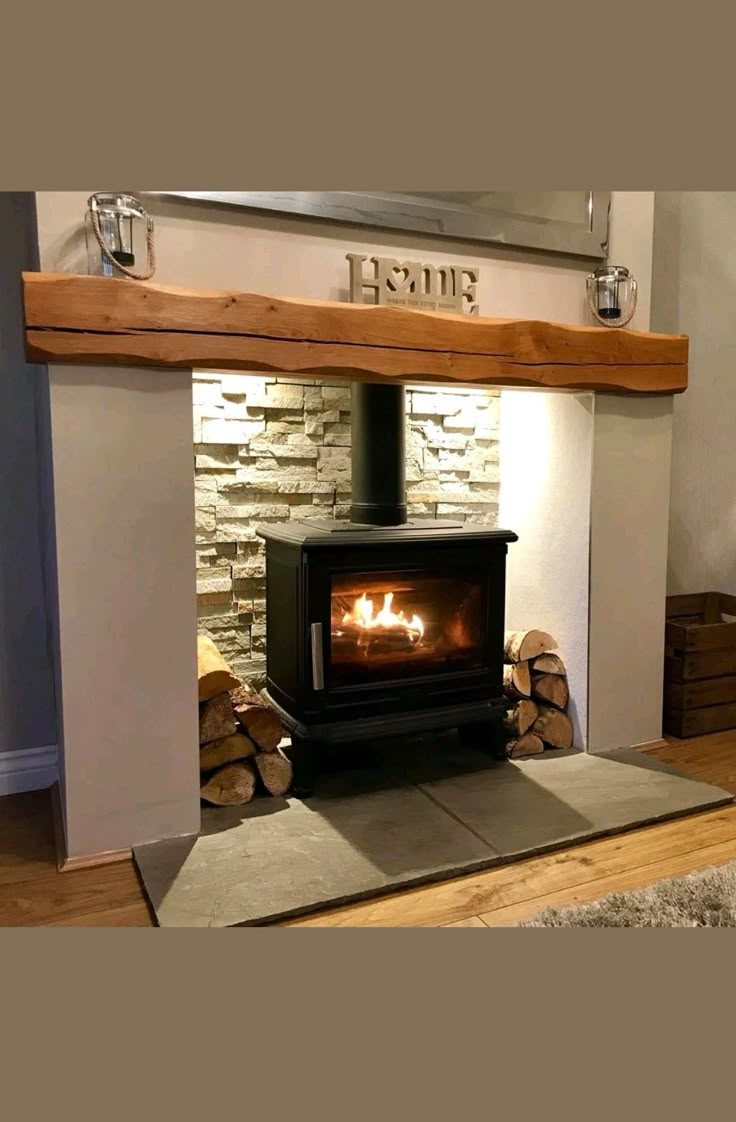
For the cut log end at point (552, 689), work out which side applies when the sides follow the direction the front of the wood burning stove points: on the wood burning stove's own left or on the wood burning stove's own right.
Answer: on the wood burning stove's own left

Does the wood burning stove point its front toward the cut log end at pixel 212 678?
no

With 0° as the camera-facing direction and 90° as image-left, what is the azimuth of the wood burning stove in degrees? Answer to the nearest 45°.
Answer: approximately 315°

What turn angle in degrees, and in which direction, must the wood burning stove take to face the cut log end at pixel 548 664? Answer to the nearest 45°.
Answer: approximately 90° to its left

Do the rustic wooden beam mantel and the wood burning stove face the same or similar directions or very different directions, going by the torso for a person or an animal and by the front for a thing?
same or similar directions

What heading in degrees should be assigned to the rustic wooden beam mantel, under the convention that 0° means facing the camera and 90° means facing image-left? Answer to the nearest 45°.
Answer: approximately 315°

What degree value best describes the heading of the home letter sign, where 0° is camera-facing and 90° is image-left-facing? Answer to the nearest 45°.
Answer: approximately 315°

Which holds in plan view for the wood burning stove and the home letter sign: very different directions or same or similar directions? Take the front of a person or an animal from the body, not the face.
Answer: same or similar directions

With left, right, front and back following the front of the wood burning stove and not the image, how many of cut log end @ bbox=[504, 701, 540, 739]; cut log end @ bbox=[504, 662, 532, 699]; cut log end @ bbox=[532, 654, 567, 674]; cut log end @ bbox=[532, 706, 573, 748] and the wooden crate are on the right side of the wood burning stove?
0

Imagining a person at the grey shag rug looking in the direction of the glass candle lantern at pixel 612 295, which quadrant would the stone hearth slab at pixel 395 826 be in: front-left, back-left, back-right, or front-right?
front-left

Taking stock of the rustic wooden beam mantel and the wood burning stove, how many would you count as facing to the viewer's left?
0
